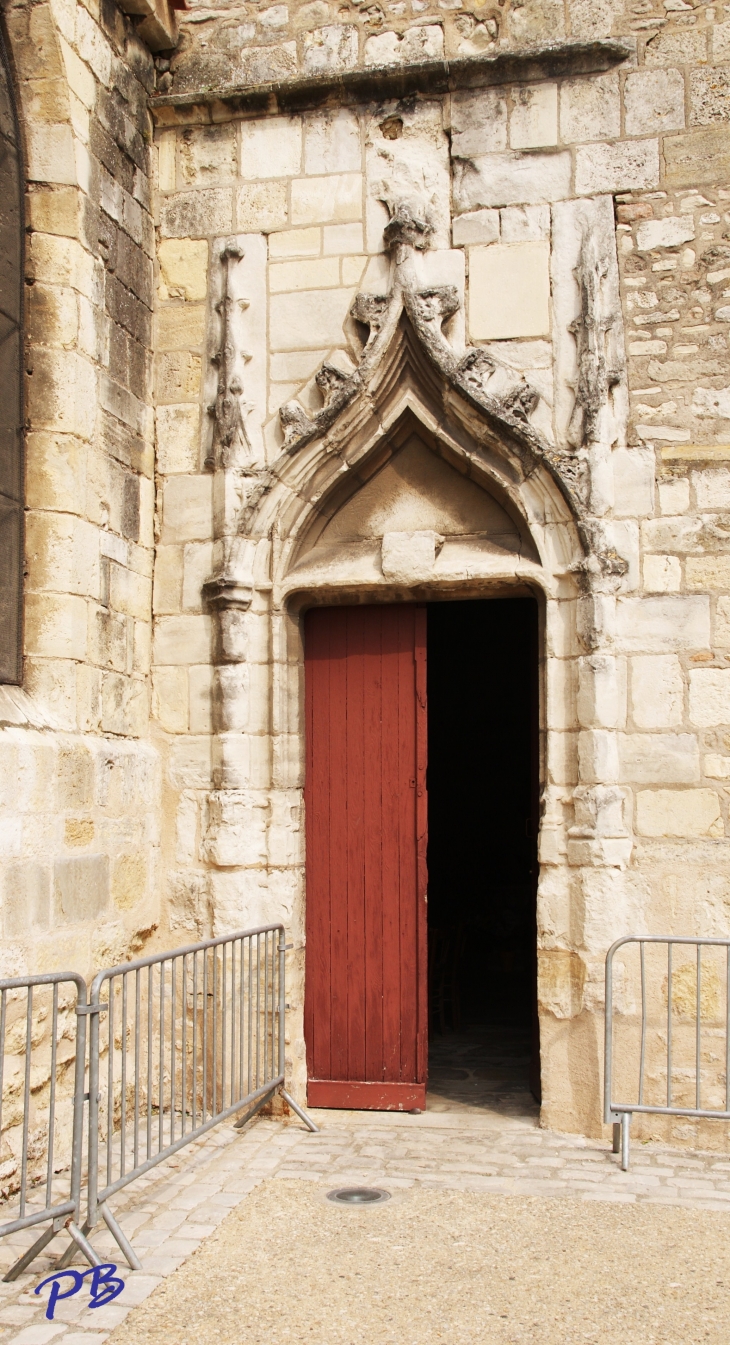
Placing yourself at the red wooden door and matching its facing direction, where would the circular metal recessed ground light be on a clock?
The circular metal recessed ground light is roughly at 12 o'clock from the red wooden door.

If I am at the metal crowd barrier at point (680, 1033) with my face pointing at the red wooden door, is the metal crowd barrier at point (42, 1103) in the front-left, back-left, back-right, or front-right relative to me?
front-left

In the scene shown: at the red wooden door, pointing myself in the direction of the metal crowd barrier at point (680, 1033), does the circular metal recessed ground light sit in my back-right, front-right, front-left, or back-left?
front-right

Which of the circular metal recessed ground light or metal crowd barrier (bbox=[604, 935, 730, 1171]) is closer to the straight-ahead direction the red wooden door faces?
the circular metal recessed ground light

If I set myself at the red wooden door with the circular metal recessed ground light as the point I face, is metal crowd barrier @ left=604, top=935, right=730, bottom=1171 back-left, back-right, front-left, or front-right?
front-left

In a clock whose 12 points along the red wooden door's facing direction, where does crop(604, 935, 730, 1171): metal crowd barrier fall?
The metal crowd barrier is roughly at 10 o'clock from the red wooden door.

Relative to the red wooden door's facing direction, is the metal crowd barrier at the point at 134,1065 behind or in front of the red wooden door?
in front

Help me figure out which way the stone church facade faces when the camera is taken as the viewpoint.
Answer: facing the viewer

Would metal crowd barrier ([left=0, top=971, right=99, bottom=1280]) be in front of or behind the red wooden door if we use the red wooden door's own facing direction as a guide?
in front
